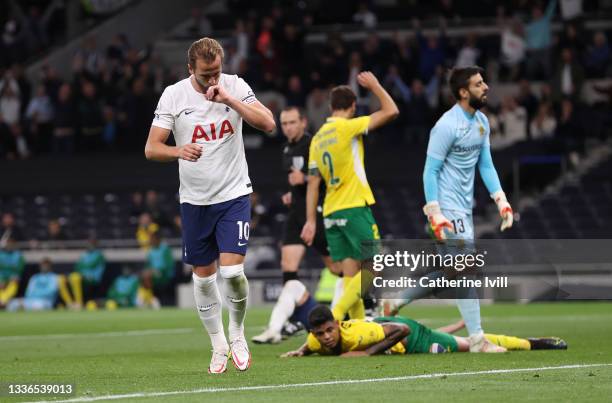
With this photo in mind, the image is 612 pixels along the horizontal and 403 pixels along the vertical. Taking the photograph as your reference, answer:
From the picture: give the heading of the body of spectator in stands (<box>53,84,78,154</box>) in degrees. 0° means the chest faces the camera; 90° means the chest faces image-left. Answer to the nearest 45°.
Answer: approximately 0°

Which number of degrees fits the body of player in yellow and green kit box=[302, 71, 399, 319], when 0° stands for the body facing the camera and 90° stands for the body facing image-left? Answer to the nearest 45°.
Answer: approximately 225°

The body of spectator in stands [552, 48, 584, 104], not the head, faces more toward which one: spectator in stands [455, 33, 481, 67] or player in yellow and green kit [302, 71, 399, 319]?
the player in yellow and green kit

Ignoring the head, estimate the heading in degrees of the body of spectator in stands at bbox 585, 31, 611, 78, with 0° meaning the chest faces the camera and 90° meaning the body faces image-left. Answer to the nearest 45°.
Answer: approximately 0°

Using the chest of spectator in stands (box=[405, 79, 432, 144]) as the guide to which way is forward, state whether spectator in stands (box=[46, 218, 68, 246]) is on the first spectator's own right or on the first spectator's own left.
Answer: on the first spectator's own right

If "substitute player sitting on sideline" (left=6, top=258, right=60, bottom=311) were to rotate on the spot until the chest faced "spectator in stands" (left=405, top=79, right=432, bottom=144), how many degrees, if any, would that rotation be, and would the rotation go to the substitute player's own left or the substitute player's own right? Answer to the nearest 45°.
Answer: approximately 135° to the substitute player's own left

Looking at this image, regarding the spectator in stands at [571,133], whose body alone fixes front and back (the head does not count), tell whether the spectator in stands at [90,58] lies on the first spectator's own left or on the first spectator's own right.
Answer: on the first spectator's own right

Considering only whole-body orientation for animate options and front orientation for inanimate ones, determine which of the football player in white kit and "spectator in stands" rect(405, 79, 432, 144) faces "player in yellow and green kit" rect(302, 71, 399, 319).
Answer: the spectator in stands
